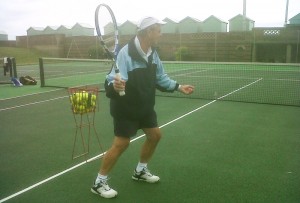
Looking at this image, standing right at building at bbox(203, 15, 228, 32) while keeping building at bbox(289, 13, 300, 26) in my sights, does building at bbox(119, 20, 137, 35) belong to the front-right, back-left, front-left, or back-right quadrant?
back-right

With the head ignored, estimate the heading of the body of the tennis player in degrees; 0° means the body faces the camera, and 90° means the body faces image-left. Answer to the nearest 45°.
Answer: approximately 315°

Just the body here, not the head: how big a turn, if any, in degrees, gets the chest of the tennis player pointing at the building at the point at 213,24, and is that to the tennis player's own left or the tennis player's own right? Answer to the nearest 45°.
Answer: approximately 135° to the tennis player's own left

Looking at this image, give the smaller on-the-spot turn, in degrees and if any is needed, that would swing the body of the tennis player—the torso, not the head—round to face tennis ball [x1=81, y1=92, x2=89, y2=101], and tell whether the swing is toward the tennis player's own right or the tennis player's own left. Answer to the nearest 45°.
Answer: approximately 180°

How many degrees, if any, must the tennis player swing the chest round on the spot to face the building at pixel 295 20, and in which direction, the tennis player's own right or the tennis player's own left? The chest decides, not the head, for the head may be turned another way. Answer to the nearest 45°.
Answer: approximately 90° to the tennis player's own left

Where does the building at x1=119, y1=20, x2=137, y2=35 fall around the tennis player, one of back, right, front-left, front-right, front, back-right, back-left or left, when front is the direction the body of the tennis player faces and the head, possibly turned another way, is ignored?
back-left

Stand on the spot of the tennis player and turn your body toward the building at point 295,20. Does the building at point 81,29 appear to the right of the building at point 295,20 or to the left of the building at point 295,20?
left

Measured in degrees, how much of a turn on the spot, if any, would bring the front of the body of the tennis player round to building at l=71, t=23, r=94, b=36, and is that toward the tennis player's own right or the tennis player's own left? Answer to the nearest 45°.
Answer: approximately 135° to the tennis player's own left
